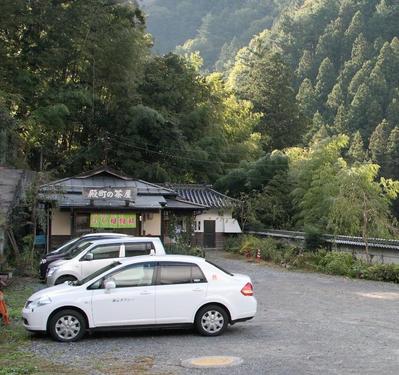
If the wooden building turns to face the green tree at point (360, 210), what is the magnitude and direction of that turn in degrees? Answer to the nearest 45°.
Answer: approximately 90° to its left

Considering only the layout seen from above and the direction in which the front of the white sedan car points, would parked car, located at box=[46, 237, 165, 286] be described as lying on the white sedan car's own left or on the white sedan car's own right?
on the white sedan car's own right

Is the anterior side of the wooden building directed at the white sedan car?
yes

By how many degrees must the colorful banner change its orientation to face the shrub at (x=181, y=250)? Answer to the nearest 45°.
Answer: approximately 90° to its left

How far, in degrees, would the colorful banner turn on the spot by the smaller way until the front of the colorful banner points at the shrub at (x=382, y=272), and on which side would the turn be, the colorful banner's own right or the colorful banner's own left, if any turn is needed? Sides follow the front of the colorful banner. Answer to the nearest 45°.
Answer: approximately 45° to the colorful banner's own left

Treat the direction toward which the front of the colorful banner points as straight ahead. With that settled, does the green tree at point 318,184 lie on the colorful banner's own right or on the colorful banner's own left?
on the colorful banner's own left

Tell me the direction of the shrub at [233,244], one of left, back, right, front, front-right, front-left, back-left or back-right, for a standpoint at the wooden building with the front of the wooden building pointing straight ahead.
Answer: back-left

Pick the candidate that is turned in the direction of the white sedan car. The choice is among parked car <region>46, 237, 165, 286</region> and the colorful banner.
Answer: the colorful banner

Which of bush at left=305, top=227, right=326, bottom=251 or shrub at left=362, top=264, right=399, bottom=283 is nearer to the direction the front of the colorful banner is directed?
the shrub

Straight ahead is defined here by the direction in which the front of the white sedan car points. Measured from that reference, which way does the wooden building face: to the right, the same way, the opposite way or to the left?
to the left

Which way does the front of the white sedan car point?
to the viewer's left

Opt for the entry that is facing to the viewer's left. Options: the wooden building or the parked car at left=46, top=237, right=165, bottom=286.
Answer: the parked car

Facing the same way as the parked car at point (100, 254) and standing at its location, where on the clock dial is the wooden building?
The wooden building is roughly at 3 o'clock from the parked car.

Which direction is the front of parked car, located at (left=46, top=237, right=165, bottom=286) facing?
to the viewer's left

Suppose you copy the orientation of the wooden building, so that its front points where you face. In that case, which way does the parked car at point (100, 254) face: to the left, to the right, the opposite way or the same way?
to the right
